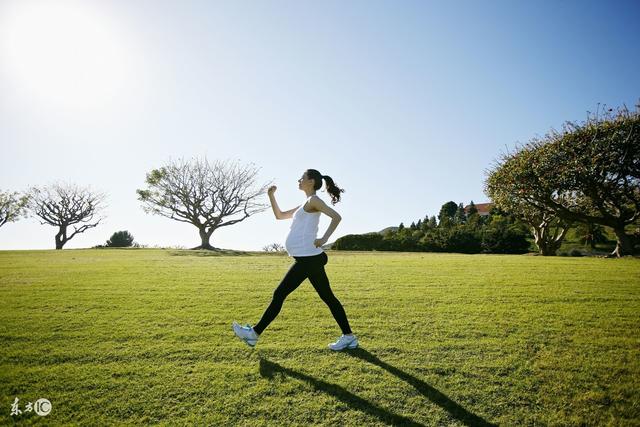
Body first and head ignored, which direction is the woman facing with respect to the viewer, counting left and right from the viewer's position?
facing to the left of the viewer

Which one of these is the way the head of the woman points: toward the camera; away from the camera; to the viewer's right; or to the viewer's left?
to the viewer's left

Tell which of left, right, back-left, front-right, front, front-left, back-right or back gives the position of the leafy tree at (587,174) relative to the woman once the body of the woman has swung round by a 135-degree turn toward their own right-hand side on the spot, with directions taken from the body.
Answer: front
